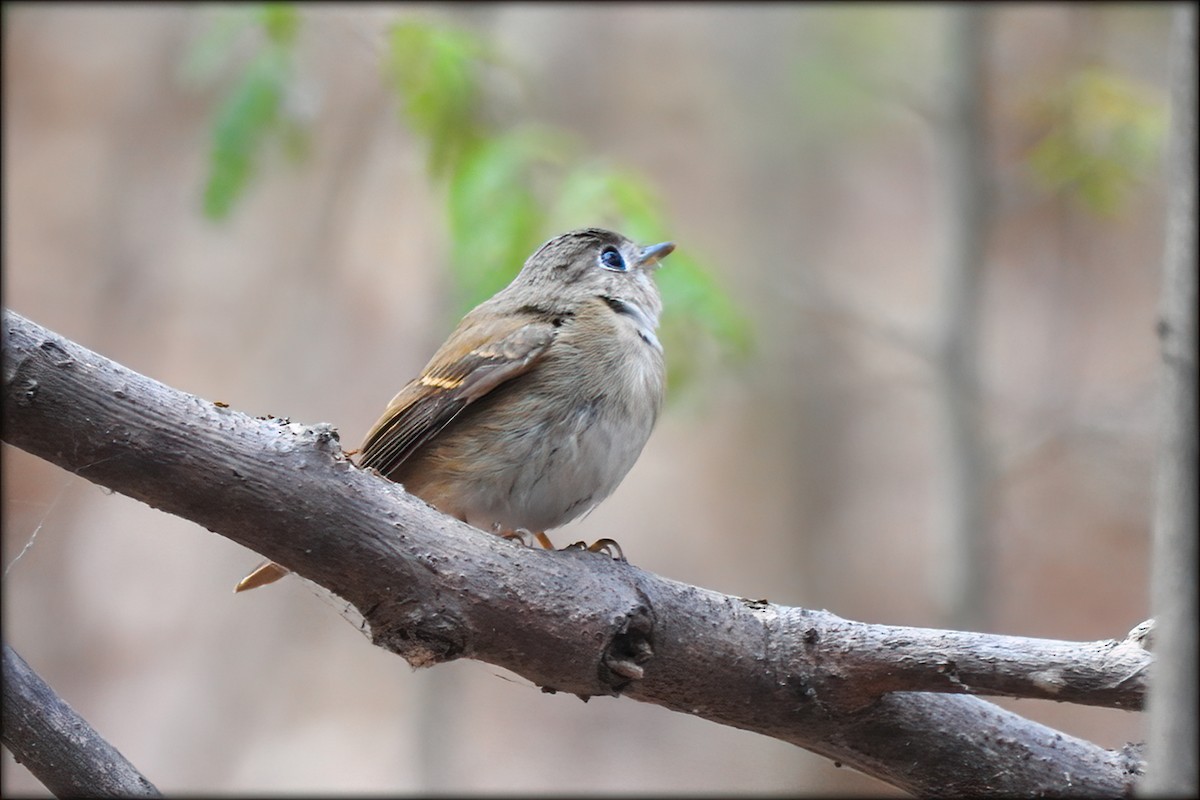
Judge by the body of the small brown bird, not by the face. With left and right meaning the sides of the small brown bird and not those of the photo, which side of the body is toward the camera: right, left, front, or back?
right
